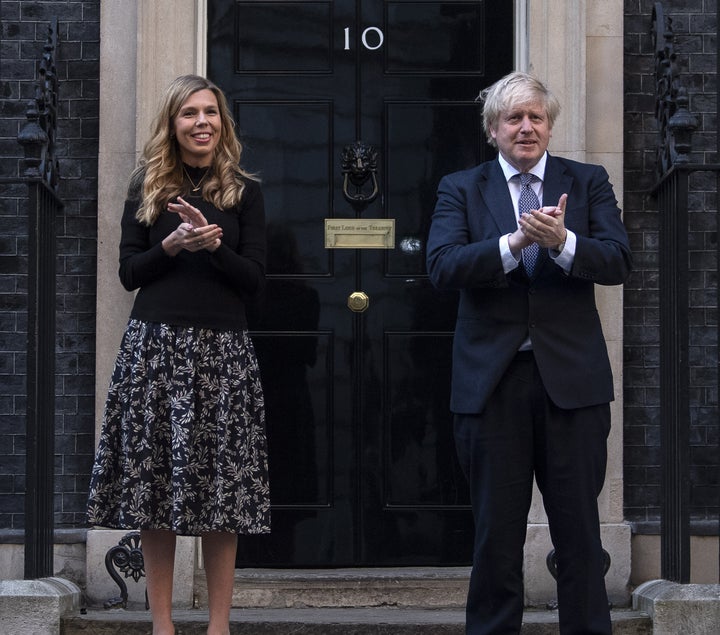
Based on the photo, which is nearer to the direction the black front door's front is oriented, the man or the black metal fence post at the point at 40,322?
the man

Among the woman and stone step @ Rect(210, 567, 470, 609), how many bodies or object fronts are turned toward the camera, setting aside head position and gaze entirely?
2

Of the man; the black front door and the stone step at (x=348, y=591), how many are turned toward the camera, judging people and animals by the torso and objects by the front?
3

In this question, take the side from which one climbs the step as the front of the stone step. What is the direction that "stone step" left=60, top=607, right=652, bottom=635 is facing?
toward the camera

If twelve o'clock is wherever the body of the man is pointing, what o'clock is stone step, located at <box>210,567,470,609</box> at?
The stone step is roughly at 5 o'clock from the man.

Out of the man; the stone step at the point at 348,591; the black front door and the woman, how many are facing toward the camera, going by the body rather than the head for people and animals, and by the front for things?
4

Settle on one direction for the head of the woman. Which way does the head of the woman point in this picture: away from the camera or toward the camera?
toward the camera

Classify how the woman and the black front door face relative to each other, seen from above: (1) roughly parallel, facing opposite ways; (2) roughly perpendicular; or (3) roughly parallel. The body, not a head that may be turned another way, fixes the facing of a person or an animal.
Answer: roughly parallel

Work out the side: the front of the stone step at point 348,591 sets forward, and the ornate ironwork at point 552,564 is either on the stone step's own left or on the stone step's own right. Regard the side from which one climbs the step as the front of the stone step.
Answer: on the stone step's own left

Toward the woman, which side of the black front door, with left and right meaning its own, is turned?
front

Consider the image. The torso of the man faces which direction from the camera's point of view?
toward the camera

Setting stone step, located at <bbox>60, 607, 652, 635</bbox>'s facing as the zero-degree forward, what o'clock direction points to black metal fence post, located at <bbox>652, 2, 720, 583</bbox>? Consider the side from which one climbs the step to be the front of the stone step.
The black metal fence post is roughly at 9 o'clock from the stone step.

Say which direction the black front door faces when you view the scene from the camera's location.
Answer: facing the viewer

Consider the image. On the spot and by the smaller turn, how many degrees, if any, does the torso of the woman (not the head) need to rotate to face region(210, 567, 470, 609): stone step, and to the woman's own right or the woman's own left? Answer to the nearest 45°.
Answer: approximately 135° to the woman's own left

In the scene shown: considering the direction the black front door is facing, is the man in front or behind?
in front
